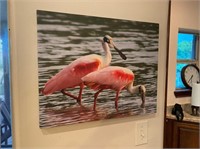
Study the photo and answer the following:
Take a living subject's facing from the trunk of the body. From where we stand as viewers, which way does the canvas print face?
facing the viewer and to the right of the viewer

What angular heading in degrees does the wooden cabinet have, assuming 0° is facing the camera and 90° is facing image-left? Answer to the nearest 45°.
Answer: approximately 45°

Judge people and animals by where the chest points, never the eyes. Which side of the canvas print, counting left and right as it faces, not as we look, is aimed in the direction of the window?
left

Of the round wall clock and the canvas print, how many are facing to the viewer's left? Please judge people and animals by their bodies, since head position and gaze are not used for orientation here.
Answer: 0

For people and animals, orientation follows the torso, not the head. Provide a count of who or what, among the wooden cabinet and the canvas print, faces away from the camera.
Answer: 0

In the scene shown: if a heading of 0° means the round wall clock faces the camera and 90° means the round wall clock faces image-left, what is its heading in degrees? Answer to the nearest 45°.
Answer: approximately 315°

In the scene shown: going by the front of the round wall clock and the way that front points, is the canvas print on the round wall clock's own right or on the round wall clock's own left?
on the round wall clock's own right

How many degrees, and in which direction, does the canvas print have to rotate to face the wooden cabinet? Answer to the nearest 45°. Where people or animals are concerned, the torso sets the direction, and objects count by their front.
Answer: approximately 90° to its left
